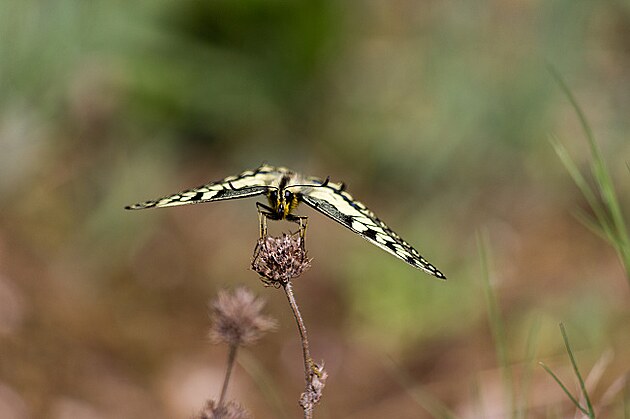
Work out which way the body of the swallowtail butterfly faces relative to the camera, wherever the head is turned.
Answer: toward the camera

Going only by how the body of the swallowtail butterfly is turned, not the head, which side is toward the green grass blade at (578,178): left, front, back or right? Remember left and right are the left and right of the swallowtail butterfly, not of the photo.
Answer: left
